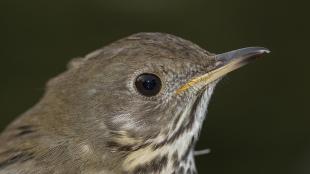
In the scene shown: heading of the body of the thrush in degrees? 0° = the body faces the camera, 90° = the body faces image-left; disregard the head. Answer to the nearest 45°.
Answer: approximately 270°
